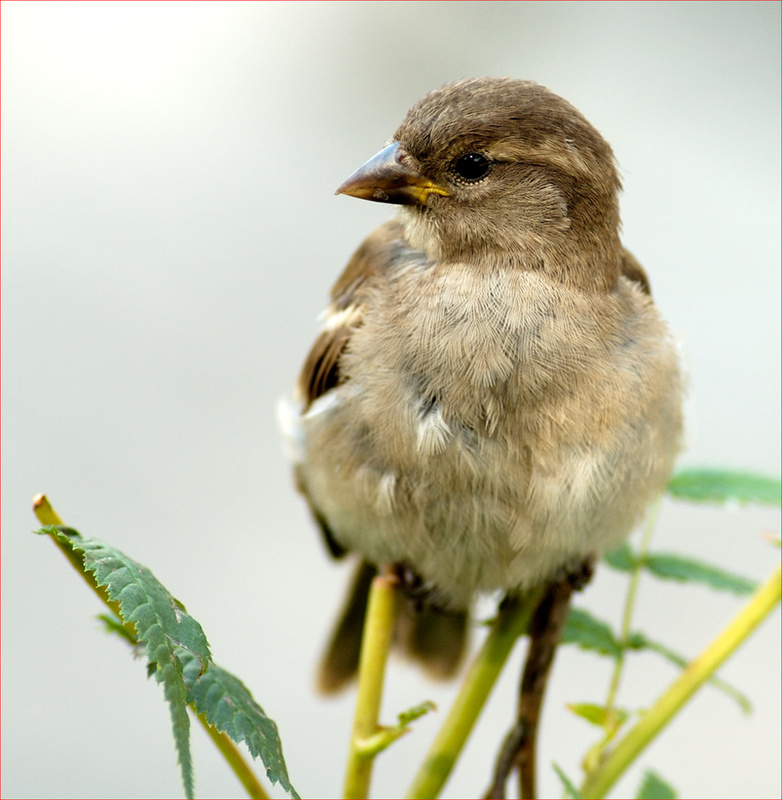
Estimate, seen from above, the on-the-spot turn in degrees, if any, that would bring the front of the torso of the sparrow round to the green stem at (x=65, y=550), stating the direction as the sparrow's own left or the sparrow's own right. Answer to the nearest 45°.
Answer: approximately 45° to the sparrow's own right

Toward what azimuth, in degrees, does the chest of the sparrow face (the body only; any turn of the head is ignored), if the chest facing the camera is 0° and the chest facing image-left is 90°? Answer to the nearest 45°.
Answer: approximately 0°
